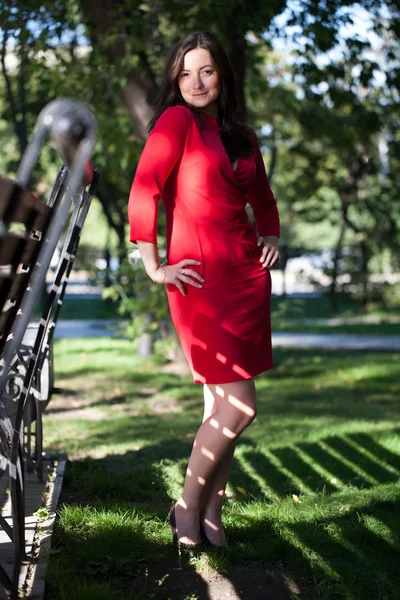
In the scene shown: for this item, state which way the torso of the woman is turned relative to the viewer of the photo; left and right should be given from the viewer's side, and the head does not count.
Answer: facing the viewer and to the right of the viewer

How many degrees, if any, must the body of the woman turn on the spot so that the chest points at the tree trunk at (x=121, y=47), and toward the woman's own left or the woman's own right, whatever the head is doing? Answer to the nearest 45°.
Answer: approximately 135° to the woman's own left

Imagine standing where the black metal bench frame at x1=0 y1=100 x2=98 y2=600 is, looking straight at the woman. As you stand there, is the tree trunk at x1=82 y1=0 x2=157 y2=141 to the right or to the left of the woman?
left

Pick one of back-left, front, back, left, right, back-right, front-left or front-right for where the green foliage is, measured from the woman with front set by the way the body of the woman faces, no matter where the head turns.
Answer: back-left
